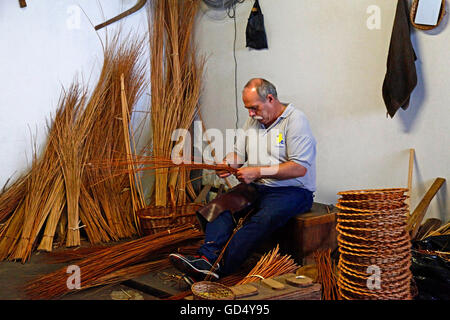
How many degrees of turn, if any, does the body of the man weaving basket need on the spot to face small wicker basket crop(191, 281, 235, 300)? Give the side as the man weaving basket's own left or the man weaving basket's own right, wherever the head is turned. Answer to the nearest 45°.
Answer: approximately 45° to the man weaving basket's own left

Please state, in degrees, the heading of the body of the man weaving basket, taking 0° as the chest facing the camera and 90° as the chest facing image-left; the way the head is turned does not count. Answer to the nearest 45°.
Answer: approximately 45°

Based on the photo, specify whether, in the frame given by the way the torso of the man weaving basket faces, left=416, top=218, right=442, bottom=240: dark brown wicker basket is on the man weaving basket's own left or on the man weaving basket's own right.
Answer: on the man weaving basket's own left

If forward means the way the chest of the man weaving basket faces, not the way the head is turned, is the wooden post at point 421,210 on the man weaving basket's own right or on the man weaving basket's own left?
on the man weaving basket's own left

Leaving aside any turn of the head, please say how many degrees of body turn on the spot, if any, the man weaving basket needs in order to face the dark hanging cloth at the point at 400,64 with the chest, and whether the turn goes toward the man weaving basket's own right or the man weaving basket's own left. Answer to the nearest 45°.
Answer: approximately 135° to the man weaving basket's own left

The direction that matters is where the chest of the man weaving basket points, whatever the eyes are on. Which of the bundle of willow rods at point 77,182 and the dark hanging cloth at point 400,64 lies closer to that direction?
the bundle of willow rods

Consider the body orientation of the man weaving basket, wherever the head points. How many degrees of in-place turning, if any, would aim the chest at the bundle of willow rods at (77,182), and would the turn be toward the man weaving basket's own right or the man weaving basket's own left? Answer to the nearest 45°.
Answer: approximately 90° to the man weaving basket's own right

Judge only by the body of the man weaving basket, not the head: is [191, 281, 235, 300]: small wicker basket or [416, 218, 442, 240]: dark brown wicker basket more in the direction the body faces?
the small wicker basket

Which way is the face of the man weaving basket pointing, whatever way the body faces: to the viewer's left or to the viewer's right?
to the viewer's left

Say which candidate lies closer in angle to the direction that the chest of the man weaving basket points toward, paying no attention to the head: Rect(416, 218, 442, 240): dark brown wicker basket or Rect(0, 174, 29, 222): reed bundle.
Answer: the reed bundle
